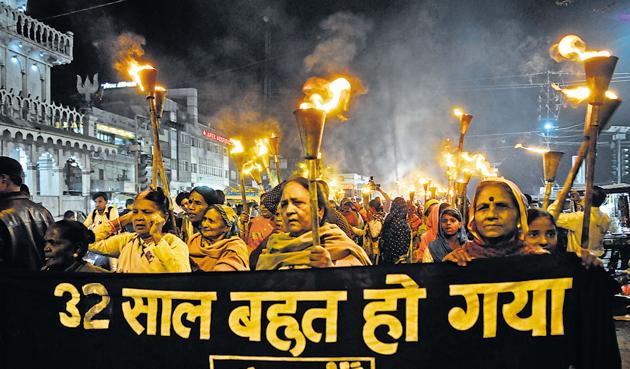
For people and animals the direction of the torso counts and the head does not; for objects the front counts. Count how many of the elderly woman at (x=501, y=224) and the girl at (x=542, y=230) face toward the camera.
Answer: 2

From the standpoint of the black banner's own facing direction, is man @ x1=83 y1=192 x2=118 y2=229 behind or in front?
behind

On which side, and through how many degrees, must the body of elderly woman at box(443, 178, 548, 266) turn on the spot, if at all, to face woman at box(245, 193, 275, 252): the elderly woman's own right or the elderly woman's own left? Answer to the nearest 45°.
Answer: approximately 135° to the elderly woman's own right

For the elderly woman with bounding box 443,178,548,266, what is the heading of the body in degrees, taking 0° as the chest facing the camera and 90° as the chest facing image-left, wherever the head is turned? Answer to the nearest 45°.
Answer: approximately 0°

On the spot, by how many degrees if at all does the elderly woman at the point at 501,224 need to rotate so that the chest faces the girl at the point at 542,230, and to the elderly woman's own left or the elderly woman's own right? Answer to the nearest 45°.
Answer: approximately 135° to the elderly woman's own left

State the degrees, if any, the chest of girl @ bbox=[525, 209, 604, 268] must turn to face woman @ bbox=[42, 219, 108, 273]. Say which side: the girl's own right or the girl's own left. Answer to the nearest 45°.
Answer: approximately 45° to the girl's own right

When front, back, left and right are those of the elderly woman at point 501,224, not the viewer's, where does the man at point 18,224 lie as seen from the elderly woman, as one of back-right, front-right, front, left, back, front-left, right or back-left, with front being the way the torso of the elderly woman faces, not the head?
right

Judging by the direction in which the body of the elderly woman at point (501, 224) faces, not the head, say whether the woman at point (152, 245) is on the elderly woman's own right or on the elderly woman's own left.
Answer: on the elderly woman's own right

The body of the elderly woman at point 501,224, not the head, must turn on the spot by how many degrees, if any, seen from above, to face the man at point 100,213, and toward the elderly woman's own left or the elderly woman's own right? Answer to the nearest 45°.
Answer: approximately 135° to the elderly woman's own right
